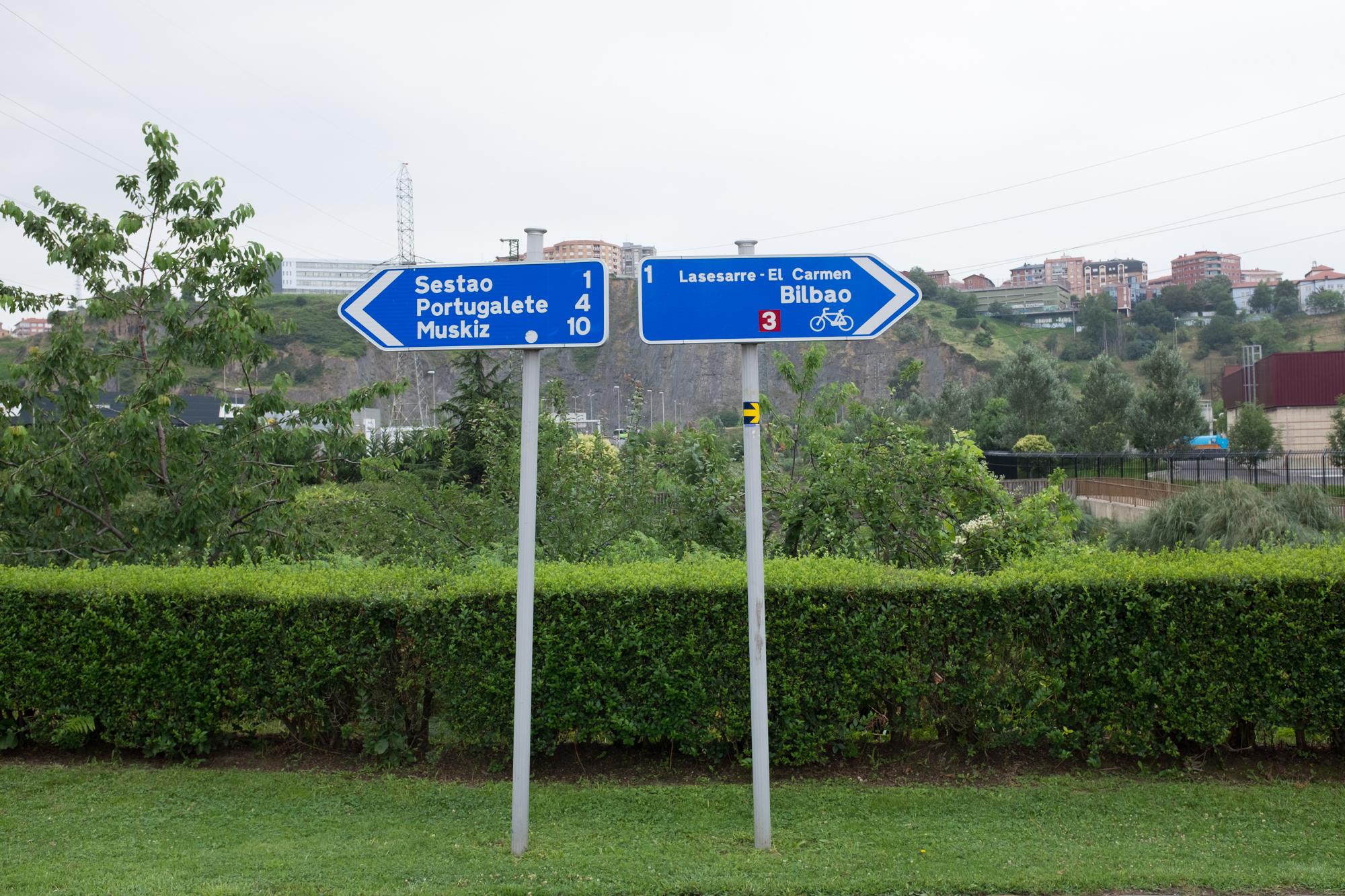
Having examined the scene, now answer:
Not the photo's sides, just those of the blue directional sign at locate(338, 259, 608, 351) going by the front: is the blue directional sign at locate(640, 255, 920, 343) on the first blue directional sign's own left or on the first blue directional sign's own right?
on the first blue directional sign's own left

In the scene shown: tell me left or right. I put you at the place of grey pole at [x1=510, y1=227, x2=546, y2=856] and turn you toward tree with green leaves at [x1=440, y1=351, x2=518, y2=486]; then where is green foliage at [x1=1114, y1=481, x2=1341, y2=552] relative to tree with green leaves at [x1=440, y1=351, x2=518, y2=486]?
right

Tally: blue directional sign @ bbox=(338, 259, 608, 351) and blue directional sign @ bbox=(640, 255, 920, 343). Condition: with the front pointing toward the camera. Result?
2

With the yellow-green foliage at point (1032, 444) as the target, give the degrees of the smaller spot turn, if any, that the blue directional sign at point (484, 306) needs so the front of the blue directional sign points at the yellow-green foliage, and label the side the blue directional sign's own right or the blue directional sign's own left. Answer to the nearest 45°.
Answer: approximately 135° to the blue directional sign's own left

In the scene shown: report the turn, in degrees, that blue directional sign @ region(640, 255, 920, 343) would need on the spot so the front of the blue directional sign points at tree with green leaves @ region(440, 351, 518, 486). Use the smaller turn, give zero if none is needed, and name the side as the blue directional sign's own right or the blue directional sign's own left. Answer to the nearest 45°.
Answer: approximately 180°

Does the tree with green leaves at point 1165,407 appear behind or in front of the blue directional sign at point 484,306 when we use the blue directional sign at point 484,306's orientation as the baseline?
behind

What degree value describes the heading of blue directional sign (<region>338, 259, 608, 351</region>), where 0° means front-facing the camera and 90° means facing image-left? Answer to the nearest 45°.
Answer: approximately 0°

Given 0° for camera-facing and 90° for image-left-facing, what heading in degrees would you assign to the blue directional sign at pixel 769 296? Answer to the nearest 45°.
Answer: approximately 0°

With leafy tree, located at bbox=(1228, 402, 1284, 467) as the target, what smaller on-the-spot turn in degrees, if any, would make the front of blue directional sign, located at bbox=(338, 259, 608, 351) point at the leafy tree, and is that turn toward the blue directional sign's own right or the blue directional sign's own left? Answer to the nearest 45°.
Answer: approximately 135° to the blue directional sign's own left

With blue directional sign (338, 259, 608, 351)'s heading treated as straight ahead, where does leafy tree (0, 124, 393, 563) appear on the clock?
The leafy tree is roughly at 5 o'clock from the blue directional sign.
